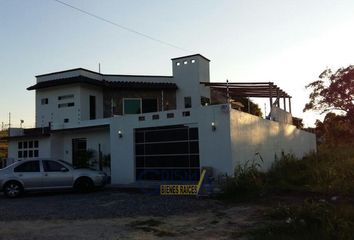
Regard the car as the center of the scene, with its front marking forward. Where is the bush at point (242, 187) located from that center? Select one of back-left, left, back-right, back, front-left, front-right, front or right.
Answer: front-right

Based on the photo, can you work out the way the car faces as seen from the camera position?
facing to the right of the viewer

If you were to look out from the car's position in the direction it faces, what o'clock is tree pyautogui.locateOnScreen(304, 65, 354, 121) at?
The tree is roughly at 11 o'clock from the car.
